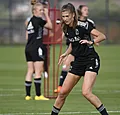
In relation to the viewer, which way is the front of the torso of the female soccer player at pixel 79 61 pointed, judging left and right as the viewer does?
facing the viewer and to the left of the viewer

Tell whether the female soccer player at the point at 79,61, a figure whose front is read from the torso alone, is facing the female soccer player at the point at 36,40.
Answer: no

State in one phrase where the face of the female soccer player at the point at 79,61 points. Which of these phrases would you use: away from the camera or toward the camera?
toward the camera

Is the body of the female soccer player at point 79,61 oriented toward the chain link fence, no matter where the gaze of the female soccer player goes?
no

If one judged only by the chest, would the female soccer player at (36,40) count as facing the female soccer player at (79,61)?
no

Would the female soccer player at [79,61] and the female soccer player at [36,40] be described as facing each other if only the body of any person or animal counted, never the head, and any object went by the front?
no
